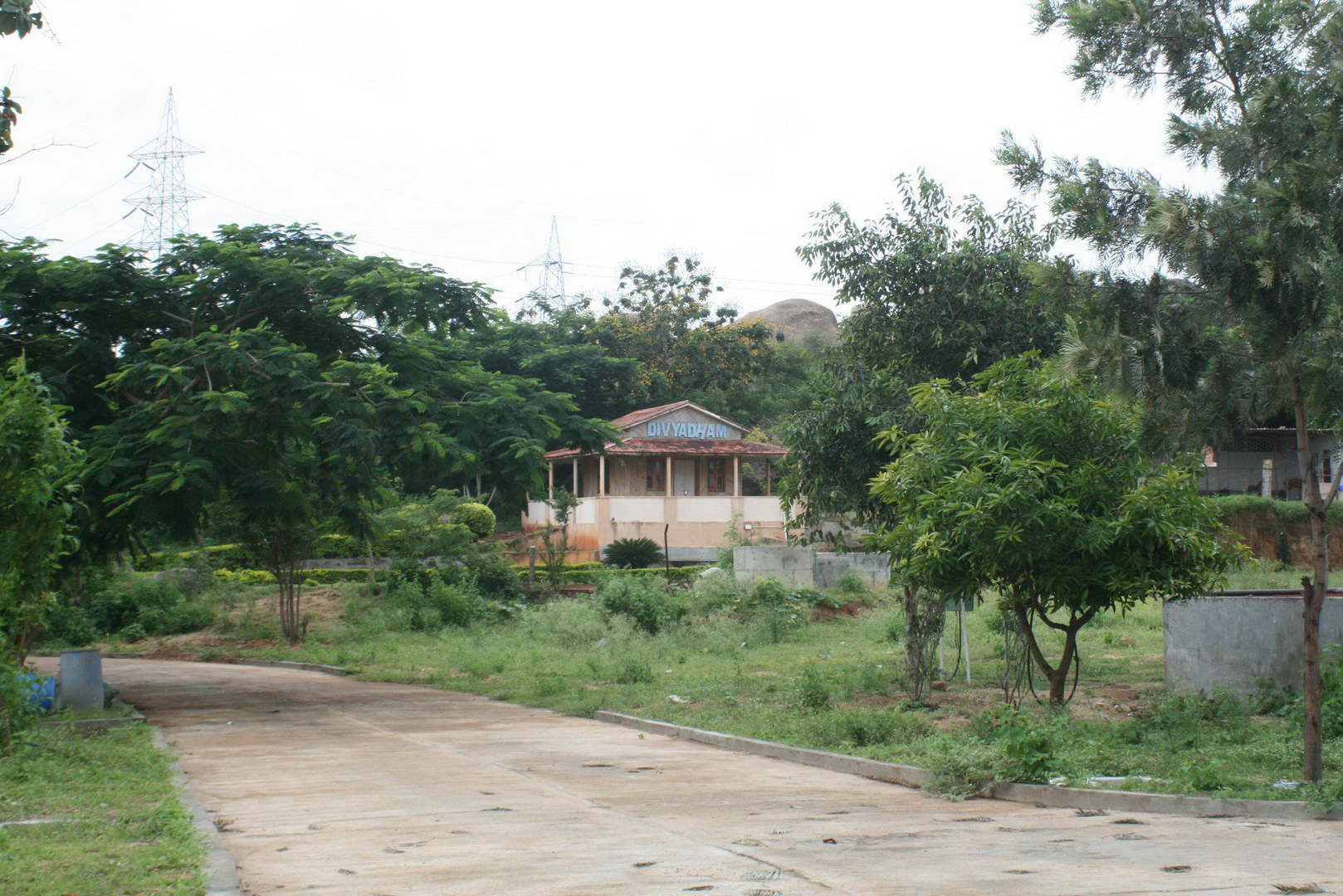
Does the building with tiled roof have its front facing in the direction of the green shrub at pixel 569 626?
yes

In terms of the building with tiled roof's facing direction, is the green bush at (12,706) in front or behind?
in front

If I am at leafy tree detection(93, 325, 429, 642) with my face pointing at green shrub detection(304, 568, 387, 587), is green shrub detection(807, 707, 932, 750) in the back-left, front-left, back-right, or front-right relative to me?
back-right

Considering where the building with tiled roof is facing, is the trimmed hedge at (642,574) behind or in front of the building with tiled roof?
in front

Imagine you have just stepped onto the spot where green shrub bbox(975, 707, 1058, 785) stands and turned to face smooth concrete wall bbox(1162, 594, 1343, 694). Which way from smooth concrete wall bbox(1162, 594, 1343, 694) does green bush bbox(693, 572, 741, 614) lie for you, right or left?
left

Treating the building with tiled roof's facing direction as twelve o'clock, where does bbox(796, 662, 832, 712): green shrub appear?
The green shrub is roughly at 12 o'clock from the building with tiled roof.

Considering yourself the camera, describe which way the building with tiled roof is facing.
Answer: facing the viewer

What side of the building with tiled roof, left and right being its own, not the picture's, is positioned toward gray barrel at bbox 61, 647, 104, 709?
front

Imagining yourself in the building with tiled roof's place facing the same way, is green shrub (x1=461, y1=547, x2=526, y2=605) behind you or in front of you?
in front

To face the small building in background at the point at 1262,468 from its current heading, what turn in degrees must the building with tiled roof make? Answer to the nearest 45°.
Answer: approximately 90° to its left

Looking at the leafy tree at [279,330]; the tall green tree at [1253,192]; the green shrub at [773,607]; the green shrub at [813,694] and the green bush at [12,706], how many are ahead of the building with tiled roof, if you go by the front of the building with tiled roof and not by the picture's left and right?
5

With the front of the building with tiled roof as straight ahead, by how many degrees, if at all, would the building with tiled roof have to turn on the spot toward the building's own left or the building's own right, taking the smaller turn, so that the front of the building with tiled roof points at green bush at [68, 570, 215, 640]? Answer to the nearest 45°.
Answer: approximately 45° to the building's own right

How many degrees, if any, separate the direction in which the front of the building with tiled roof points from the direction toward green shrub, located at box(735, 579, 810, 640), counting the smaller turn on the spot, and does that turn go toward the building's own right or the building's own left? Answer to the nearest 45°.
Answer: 0° — it already faces it

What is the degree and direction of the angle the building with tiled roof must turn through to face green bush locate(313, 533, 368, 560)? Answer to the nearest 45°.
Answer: approximately 45° to its right

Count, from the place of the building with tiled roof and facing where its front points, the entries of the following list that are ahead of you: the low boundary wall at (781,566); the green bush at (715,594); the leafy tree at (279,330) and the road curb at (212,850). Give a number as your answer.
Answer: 4

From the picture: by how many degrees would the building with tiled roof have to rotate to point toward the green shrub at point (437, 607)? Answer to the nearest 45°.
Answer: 0° — it already faces it
